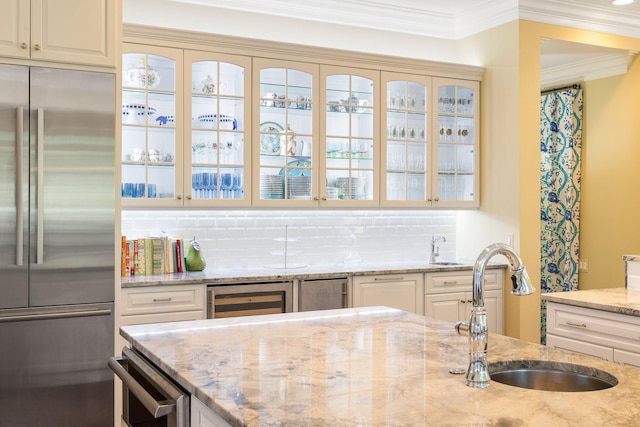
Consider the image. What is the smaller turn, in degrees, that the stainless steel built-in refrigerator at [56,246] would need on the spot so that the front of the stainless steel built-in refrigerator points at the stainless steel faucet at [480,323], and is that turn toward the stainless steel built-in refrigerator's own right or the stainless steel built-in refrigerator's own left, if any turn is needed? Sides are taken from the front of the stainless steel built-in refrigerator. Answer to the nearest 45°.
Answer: approximately 45° to the stainless steel built-in refrigerator's own left

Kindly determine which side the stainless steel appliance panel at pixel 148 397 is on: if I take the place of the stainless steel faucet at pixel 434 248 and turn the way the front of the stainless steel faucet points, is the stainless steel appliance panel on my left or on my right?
on my right

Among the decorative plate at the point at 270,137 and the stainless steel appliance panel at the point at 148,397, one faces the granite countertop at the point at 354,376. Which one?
the decorative plate

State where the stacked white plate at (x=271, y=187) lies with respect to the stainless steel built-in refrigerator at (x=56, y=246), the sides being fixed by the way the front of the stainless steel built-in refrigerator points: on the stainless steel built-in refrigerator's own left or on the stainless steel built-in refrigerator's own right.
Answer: on the stainless steel built-in refrigerator's own left

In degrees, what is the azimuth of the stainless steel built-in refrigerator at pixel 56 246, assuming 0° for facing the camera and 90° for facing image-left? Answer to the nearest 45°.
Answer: approximately 0°

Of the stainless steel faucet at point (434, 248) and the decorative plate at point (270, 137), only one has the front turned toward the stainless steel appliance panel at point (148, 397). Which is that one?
the decorative plate

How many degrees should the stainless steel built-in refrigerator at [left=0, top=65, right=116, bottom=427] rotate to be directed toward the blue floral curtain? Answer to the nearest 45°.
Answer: approximately 90° to its left

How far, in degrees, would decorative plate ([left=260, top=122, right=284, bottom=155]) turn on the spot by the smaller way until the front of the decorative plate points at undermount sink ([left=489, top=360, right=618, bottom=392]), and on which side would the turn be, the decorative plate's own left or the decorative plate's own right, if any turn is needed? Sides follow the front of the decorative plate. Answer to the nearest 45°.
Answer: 0° — it already faces it
